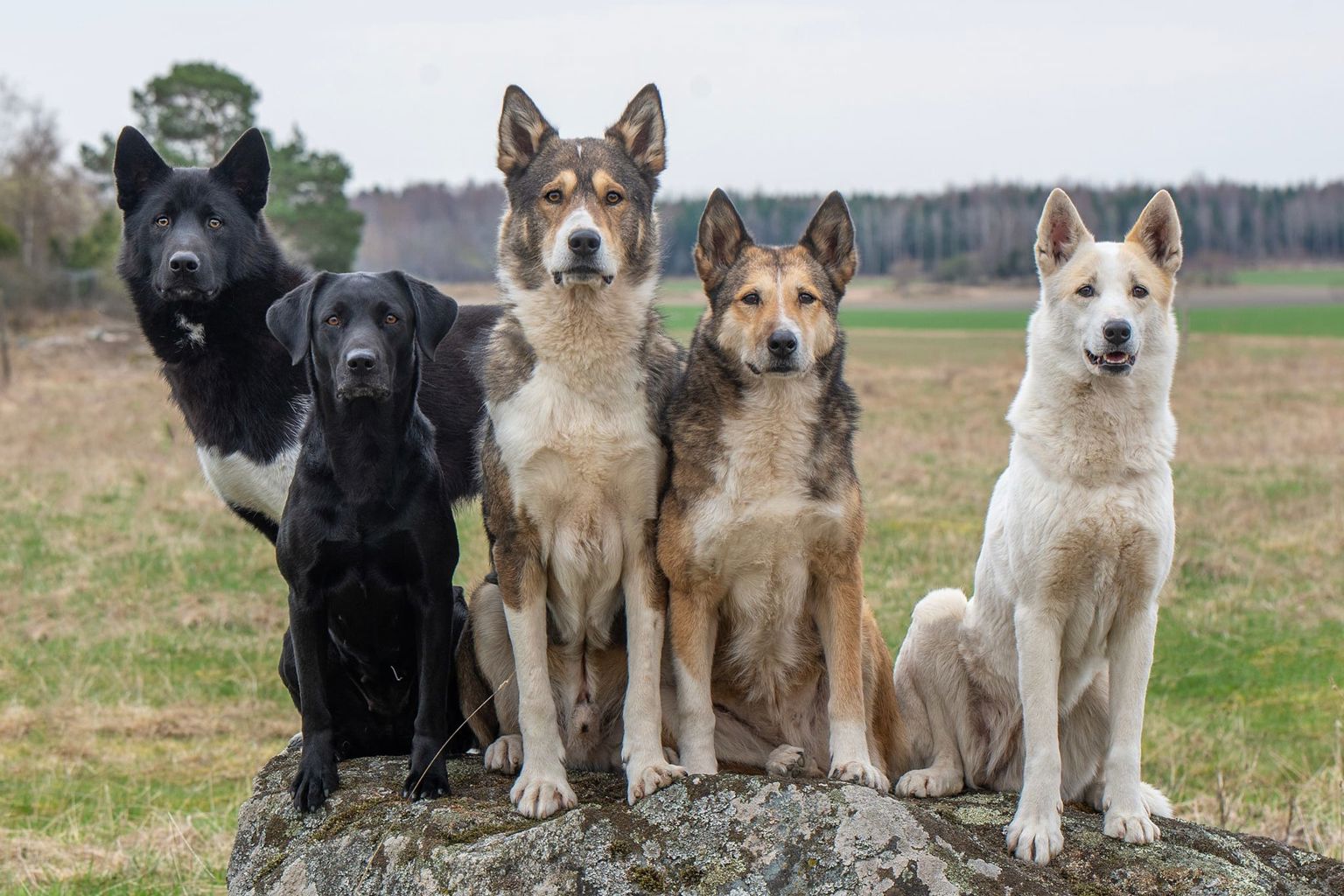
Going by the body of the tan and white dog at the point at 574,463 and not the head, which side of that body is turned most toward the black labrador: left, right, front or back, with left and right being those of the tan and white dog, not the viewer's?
right

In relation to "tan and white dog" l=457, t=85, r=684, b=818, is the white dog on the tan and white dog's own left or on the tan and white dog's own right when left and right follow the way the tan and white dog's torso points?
on the tan and white dog's own left

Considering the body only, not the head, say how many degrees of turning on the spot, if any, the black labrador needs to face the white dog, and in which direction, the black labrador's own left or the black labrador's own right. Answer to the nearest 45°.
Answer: approximately 90° to the black labrador's own left

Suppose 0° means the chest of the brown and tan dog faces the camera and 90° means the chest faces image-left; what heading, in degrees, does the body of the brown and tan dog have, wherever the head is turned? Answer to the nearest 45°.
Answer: approximately 0°

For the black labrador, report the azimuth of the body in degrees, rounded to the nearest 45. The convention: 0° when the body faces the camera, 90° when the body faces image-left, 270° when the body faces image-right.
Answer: approximately 0°

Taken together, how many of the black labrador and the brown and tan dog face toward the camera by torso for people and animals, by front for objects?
2

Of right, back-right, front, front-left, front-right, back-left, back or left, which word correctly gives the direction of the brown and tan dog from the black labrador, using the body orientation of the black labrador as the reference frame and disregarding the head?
left

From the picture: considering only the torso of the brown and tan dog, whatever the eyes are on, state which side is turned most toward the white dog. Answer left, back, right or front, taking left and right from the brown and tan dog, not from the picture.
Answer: left
